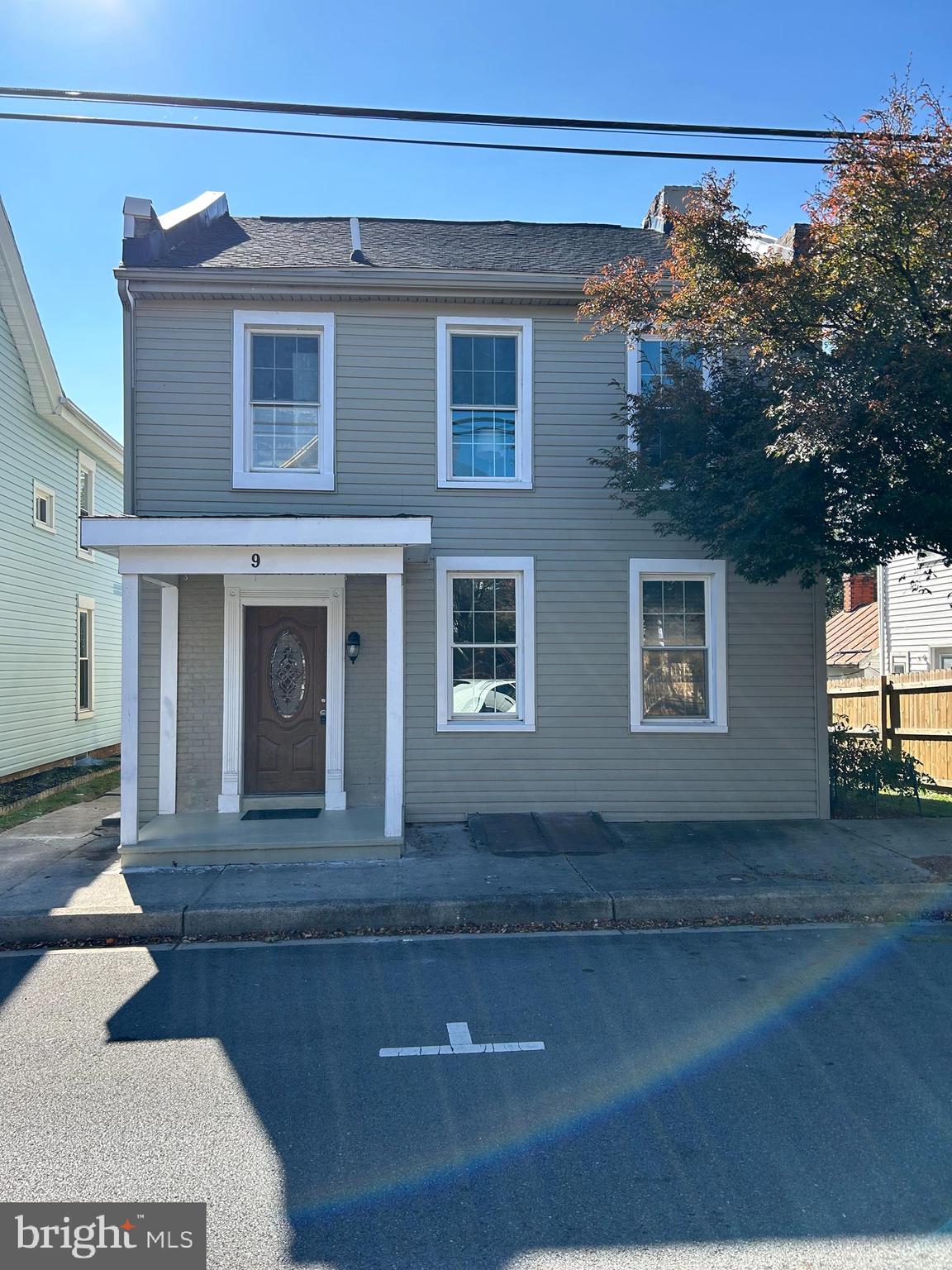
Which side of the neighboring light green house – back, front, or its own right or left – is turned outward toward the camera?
front

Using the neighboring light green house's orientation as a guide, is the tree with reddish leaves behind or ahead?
ahead

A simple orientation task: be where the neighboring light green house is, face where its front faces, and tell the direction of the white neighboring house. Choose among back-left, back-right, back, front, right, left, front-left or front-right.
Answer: left

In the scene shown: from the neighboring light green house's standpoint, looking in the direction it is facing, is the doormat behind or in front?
in front

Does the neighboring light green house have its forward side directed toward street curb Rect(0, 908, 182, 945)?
yes

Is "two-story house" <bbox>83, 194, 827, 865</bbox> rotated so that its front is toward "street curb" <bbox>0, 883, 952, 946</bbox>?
yes

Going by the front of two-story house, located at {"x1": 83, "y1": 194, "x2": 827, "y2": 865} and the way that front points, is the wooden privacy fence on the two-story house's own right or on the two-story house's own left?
on the two-story house's own left

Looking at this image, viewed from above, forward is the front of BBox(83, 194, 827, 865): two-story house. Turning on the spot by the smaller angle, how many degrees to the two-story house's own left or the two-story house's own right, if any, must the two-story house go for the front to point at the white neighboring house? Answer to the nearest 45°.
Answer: approximately 135° to the two-story house's own left

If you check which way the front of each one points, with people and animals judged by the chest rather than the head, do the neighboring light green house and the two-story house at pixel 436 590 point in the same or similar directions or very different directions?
same or similar directions

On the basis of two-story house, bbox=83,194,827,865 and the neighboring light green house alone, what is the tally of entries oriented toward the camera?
2

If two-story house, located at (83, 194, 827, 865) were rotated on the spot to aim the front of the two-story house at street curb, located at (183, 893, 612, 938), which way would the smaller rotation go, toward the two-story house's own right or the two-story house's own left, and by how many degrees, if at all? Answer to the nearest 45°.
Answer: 0° — it already faces it

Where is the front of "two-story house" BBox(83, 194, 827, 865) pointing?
toward the camera

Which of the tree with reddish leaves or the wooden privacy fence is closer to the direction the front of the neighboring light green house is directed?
the tree with reddish leaves

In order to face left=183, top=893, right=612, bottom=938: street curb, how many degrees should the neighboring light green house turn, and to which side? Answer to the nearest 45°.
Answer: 0° — it already faces it
